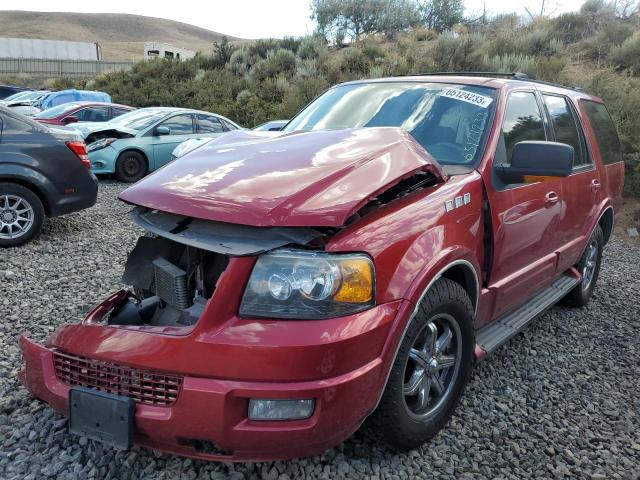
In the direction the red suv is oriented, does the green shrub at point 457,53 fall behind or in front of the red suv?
behind

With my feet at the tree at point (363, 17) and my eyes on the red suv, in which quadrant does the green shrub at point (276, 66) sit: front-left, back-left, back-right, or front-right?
front-right

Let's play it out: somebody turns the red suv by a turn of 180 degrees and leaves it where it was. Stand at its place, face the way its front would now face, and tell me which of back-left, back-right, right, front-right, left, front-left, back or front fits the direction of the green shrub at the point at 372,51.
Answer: front-left

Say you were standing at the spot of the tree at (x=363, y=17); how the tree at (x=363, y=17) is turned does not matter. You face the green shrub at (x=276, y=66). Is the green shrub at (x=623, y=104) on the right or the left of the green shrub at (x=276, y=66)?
left

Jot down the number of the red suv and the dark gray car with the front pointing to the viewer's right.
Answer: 0

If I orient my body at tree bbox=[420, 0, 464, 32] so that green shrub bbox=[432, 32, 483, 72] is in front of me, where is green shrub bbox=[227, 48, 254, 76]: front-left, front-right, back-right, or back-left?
front-right

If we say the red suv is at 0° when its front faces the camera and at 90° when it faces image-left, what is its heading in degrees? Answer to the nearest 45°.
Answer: approximately 45°

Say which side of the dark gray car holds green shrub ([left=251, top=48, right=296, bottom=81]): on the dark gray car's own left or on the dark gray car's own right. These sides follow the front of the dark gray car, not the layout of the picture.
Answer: on the dark gray car's own right

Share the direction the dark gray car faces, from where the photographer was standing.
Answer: facing to the left of the viewer

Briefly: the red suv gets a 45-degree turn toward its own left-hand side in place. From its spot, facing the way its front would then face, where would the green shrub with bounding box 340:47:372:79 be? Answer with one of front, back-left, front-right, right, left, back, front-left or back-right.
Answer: back

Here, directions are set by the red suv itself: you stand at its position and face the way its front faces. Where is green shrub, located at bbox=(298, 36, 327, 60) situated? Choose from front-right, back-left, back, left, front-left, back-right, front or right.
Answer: back-right

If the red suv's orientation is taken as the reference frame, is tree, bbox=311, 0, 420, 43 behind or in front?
behind
